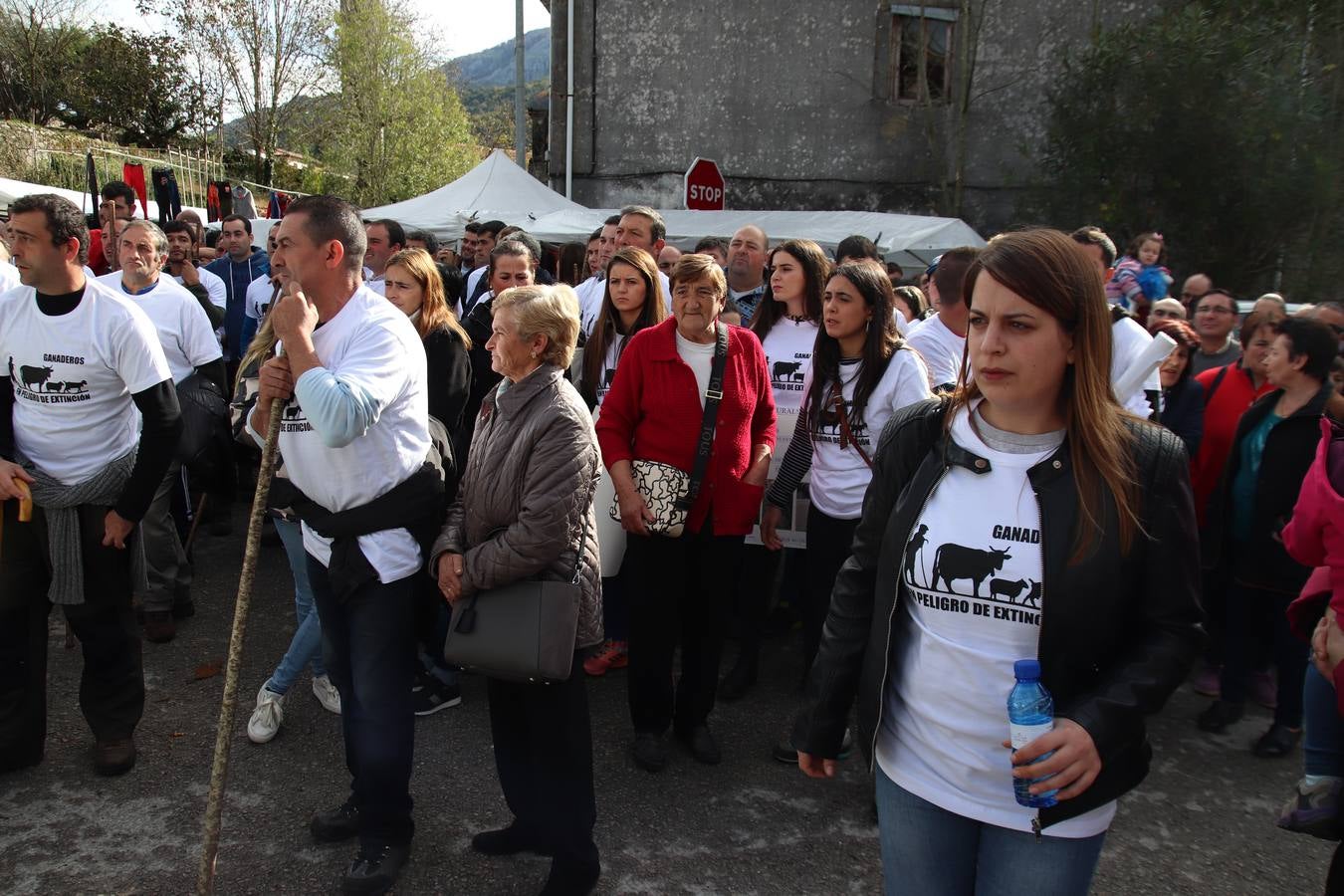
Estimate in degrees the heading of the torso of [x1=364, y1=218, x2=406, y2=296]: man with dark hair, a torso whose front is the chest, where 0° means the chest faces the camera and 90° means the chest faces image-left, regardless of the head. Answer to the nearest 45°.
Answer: approximately 45°

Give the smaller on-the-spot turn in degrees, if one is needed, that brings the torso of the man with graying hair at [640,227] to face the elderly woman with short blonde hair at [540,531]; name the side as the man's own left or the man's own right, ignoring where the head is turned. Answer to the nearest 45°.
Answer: approximately 45° to the man's own left

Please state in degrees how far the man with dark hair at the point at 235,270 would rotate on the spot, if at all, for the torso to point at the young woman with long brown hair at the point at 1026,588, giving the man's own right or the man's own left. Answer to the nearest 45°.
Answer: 0° — they already face them

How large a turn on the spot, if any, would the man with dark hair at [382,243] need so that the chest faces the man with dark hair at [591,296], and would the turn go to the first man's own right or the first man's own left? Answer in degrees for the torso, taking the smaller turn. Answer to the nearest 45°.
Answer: approximately 90° to the first man's own left

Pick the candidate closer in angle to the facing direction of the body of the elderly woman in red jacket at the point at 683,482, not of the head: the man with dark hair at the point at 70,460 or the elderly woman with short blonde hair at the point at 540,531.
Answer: the elderly woman with short blonde hair

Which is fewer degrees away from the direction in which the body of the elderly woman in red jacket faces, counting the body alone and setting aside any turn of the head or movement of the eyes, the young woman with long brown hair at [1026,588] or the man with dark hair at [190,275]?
the young woman with long brown hair

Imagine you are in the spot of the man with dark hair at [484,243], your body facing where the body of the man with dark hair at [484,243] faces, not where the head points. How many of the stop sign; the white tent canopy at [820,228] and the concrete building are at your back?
3

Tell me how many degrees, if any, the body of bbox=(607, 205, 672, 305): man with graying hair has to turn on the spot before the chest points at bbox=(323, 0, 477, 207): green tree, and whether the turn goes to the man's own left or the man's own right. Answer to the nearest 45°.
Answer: approximately 135° to the man's own right

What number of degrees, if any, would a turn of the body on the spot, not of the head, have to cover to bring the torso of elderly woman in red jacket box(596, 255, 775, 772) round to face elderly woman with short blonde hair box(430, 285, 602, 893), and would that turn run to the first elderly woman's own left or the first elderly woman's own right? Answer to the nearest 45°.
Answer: approximately 45° to the first elderly woman's own right

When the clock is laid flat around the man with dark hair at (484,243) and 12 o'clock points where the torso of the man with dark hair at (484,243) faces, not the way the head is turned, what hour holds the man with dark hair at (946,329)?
the man with dark hair at (946,329) is roughly at 10 o'clock from the man with dark hair at (484,243).

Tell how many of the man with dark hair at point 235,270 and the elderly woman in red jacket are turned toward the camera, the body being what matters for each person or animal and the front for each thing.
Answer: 2
